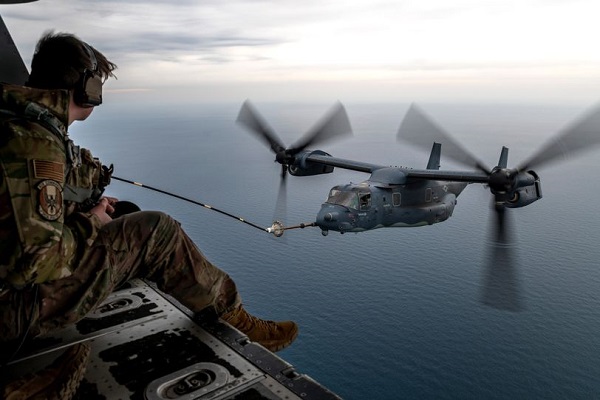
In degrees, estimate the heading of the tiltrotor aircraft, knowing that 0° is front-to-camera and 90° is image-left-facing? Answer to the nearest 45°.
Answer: approximately 45°
